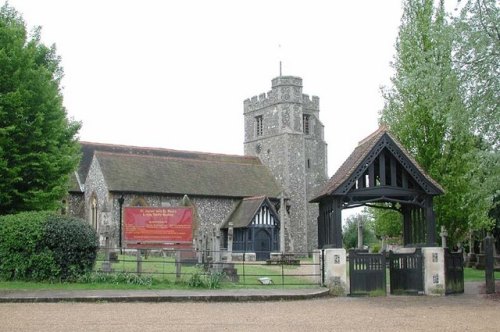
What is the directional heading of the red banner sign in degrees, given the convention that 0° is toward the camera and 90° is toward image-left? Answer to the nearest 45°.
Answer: approximately 0°

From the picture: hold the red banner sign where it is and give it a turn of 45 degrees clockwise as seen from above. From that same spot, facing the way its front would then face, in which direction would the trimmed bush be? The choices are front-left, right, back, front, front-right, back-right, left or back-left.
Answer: front

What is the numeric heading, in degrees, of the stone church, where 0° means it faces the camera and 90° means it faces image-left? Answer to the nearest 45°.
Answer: approximately 315°

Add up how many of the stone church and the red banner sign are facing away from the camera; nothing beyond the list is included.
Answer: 0

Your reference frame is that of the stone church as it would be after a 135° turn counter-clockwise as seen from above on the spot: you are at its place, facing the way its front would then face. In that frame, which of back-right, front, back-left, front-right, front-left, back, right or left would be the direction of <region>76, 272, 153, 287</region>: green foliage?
back

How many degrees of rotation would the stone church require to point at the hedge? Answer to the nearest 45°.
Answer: approximately 45° to its right

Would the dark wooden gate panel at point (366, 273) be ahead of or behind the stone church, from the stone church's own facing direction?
ahead

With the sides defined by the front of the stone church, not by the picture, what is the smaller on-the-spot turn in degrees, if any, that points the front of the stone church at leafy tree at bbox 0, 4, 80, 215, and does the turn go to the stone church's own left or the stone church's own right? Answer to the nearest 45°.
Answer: approximately 45° to the stone church's own right

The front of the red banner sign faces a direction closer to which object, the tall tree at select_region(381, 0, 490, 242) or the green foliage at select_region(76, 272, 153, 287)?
the green foliage
